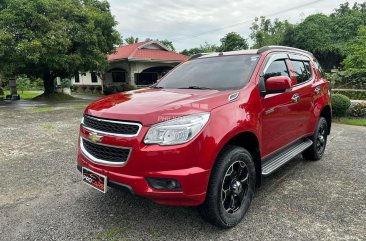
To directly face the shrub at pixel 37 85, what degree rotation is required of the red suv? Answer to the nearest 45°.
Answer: approximately 90° to its right

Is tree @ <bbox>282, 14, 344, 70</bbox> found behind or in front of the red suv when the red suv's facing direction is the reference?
behind

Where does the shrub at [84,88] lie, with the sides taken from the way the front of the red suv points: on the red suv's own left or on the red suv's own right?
on the red suv's own right

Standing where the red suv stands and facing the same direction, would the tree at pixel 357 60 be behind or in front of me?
behind

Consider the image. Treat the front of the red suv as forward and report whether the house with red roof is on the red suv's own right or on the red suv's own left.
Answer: on the red suv's own right

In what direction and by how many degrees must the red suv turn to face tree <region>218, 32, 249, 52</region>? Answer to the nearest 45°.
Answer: approximately 135° to its right

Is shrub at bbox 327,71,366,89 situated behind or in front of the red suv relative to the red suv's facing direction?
behind

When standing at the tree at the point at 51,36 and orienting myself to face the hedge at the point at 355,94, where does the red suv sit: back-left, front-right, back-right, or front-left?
front-right

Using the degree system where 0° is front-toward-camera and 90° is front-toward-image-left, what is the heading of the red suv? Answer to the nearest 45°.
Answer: approximately 45°
